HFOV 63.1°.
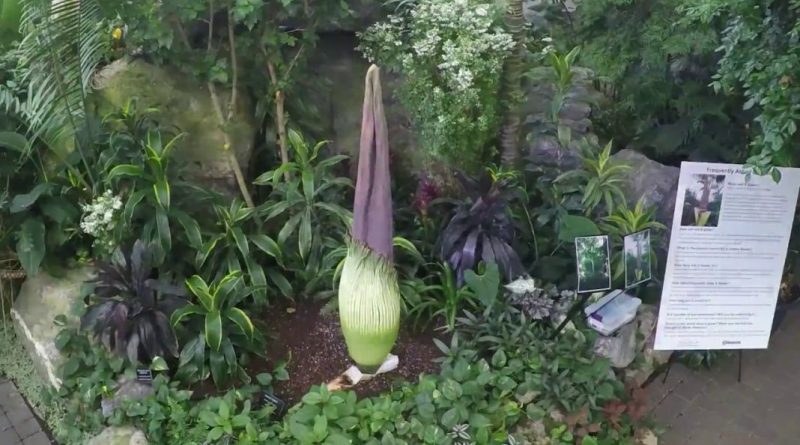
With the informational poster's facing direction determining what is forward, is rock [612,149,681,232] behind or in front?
behind

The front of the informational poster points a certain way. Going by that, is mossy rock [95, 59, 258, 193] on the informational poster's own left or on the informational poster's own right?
on the informational poster's own right

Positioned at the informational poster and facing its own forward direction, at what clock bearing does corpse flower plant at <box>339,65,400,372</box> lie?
The corpse flower plant is roughly at 2 o'clock from the informational poster.

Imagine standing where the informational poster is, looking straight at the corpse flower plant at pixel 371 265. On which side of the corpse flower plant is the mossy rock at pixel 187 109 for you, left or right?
right

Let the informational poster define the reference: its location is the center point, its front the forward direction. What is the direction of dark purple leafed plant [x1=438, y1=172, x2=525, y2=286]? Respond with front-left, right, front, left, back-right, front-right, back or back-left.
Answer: right

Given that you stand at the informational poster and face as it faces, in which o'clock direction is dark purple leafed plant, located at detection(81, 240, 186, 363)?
The dark purple leafed plant is roughly at 2 o'clock from the informational poster.

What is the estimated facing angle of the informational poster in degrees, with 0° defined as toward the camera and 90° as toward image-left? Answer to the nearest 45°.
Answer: approximately 0°

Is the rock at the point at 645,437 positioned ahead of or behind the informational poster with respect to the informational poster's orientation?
ahead

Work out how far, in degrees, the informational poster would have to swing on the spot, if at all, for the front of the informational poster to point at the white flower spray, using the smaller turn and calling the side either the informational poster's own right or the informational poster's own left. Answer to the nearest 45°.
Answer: approximately 90° to the informational poster's own right

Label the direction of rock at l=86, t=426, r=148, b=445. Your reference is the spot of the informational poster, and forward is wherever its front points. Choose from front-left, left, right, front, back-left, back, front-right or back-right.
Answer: front-right
